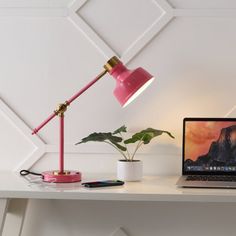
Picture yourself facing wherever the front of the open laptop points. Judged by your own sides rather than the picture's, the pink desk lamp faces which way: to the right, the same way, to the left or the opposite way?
to the left

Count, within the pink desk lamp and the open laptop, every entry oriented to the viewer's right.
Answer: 1

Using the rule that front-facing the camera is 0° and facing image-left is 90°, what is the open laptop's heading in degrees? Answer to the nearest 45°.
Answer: approximately 0°

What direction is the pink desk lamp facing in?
to the viewer's right
